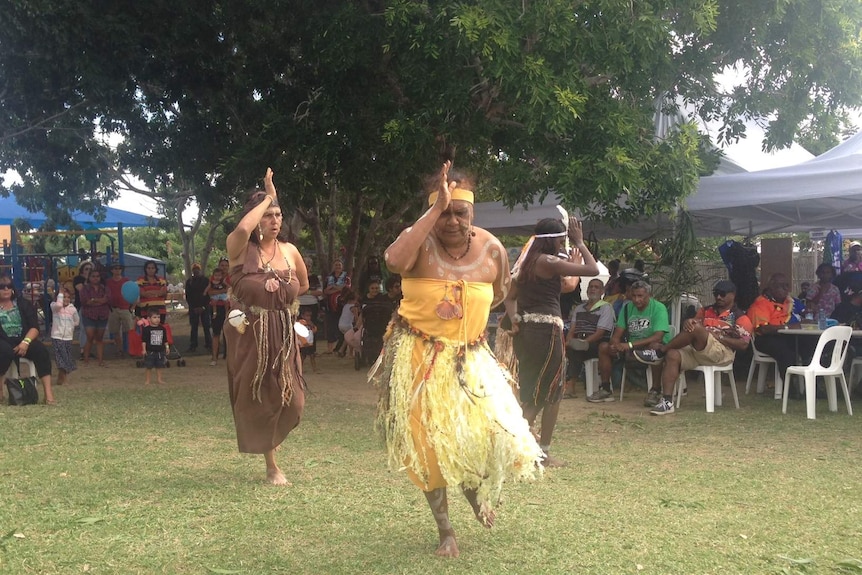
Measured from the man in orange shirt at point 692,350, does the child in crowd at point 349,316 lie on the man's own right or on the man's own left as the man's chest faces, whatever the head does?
on the man's own right

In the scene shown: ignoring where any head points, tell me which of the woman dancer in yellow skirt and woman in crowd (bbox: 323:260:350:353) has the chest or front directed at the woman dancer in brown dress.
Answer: the woman in crowd

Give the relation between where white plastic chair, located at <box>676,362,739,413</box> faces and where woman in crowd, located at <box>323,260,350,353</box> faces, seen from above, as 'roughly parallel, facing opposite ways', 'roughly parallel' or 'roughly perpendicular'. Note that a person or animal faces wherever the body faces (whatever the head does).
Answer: roughly perpendicular

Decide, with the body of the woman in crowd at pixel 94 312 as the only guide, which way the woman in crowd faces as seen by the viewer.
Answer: toward the camera

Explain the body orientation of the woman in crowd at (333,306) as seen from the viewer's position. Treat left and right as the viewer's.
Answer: facing the viewer

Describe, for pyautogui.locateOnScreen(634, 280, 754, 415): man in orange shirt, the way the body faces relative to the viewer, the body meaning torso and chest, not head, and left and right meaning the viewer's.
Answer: facing the viewer and to the left of the viewer

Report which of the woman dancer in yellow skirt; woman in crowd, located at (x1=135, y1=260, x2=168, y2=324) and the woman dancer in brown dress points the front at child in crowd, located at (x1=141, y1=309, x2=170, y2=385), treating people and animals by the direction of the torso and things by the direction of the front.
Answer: the woman in crowd
